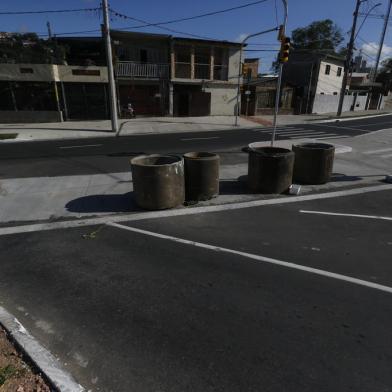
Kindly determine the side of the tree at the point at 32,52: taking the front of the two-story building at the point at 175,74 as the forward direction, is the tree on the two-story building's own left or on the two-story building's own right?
on the two-story building's own right

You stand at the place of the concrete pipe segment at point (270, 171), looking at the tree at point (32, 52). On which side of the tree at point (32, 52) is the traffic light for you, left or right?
right

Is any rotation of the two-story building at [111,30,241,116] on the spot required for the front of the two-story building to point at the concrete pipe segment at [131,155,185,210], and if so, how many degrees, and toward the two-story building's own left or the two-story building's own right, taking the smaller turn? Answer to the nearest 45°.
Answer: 0° — it already faces it

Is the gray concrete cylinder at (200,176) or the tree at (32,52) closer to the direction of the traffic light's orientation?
the gray concrete cylinder

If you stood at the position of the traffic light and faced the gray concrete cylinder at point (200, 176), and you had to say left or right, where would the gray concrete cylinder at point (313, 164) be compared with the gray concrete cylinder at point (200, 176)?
left

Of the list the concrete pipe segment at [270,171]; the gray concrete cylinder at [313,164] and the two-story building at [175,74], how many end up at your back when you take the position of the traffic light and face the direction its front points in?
1

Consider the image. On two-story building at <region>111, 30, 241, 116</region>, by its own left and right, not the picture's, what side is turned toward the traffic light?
front

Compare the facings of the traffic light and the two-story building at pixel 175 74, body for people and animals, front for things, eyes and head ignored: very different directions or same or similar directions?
same or similar directions

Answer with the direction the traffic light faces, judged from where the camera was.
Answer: facing the viewer and to the right of the viewer

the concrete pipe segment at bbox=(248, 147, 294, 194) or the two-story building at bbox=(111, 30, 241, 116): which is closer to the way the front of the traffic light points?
the concrete pipe segment

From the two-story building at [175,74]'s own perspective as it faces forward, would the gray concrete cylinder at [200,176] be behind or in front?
in front

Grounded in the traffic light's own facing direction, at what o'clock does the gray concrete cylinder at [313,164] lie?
The gray concrete cylinder is roughly at 1 o'clock from the traffic light.

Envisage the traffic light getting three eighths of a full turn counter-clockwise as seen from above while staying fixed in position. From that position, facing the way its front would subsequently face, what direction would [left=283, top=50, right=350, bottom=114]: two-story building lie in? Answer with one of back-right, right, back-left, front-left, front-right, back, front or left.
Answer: front

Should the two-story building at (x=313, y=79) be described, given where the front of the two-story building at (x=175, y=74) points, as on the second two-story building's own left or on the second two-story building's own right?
on the second two-story building's own left

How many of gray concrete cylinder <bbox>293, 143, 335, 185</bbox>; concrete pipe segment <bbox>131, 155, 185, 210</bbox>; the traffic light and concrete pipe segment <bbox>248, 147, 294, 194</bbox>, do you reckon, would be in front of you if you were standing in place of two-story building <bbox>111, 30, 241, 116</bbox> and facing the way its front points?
4

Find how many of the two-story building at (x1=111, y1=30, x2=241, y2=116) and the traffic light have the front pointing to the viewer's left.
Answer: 0

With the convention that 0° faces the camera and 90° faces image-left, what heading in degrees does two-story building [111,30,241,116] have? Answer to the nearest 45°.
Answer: approximately 0°
